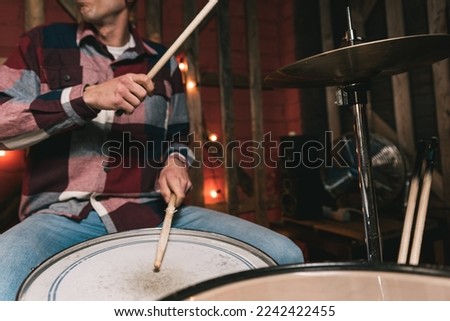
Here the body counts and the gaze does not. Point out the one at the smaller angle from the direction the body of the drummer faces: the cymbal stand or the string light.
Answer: the cymbal stand

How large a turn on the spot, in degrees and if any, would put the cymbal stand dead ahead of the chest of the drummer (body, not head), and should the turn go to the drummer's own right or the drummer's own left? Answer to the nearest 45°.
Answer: approximately 45° to the drummer's own left

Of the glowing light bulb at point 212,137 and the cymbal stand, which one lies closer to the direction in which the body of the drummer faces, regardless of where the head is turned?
the cymbal stand

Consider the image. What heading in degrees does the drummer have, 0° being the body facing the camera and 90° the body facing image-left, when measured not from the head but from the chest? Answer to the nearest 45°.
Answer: approximately 315°

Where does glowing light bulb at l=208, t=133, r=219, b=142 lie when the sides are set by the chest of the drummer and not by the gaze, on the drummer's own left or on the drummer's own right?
on the drummer's own left

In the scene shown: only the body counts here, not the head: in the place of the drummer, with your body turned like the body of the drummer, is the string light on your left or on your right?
on your left

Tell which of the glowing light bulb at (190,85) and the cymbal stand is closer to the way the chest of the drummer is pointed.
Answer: the cymbal stand
